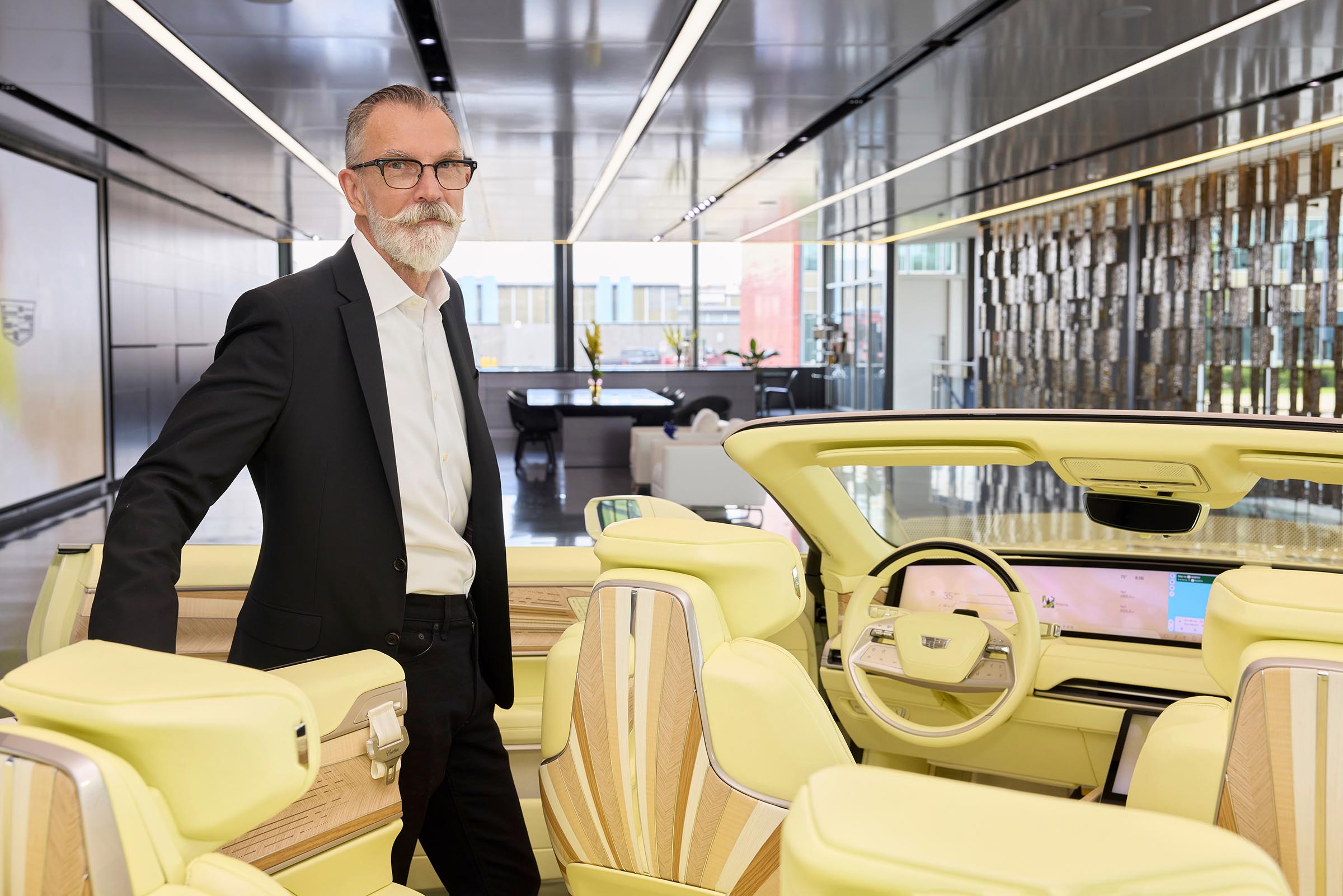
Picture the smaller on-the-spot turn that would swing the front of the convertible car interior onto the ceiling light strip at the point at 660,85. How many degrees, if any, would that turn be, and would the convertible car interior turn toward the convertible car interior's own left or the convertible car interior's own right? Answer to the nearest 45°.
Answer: approximately 45° to the convertible car interior's own left

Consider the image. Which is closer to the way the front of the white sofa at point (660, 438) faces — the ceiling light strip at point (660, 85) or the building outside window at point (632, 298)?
the ceiling light strip

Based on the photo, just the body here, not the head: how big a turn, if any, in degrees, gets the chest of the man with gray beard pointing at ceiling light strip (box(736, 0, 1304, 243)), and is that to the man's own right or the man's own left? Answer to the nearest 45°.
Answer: approximately 90° to the man's own left

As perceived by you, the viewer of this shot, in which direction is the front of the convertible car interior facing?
facing away from the viewer and to the right of the viewer

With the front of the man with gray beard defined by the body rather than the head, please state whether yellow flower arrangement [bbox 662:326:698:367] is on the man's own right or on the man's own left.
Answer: on the man's own left

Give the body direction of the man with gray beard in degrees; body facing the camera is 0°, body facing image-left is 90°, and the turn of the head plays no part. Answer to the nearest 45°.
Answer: approximately 315°

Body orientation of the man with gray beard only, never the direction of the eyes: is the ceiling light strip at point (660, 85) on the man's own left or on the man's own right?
on the man's own left

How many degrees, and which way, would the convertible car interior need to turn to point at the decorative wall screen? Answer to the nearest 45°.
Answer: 0° — it already faces it

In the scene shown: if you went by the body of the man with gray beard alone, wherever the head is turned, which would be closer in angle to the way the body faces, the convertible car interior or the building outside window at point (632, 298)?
the convertible car interior

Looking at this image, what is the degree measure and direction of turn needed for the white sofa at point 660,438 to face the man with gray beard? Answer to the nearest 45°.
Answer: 0° — it already faces them

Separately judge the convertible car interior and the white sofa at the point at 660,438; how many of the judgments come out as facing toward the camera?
1

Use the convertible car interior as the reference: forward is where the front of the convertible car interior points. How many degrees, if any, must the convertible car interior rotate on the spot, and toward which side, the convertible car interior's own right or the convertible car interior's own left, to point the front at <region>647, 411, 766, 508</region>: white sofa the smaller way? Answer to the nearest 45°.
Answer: approximately 45° to the convertible car interior's own left
